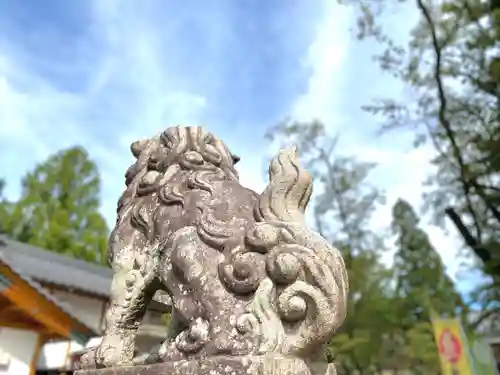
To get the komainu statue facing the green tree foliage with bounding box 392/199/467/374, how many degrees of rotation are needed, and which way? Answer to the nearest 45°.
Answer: approximately 135° to its right

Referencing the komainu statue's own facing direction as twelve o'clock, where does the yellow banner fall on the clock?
The yellow banner is roughly at 4 o'clock from the komainu statue.

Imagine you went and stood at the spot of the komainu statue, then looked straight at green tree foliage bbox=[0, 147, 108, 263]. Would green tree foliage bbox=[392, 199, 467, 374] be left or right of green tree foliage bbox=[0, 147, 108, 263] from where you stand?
right

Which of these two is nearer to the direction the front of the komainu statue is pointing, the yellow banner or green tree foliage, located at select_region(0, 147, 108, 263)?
the green tree foliage

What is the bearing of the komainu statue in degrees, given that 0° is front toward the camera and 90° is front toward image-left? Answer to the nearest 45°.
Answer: approximately 90°
